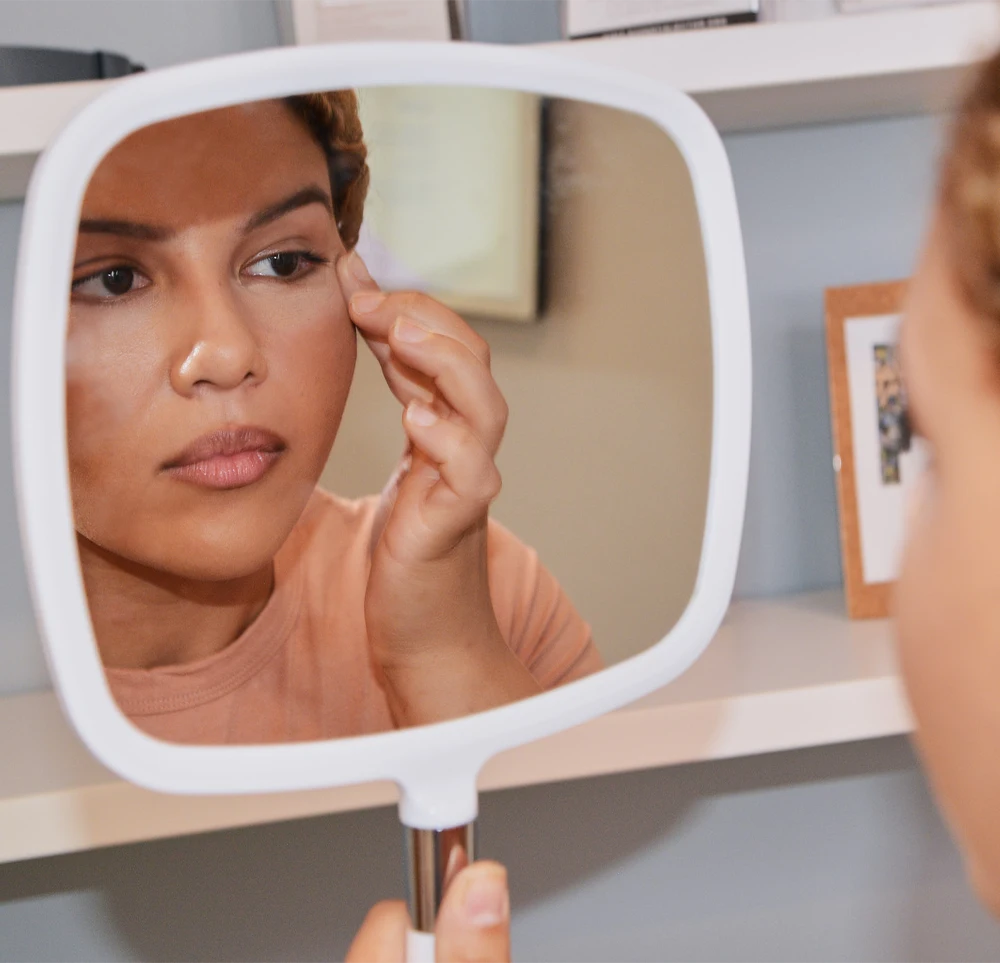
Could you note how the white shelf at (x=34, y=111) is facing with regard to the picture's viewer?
facing the viewer

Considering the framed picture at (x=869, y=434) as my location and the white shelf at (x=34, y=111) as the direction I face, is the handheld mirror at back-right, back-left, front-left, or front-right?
front-left

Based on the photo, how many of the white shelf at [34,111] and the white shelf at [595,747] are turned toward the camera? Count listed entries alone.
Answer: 2

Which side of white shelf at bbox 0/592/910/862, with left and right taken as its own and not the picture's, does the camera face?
front

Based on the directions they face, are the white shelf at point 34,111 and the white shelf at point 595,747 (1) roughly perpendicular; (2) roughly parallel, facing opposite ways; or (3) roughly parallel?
roughly parallel

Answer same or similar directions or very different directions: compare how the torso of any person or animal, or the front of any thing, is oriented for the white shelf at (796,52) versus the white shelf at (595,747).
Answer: same or similar directions
